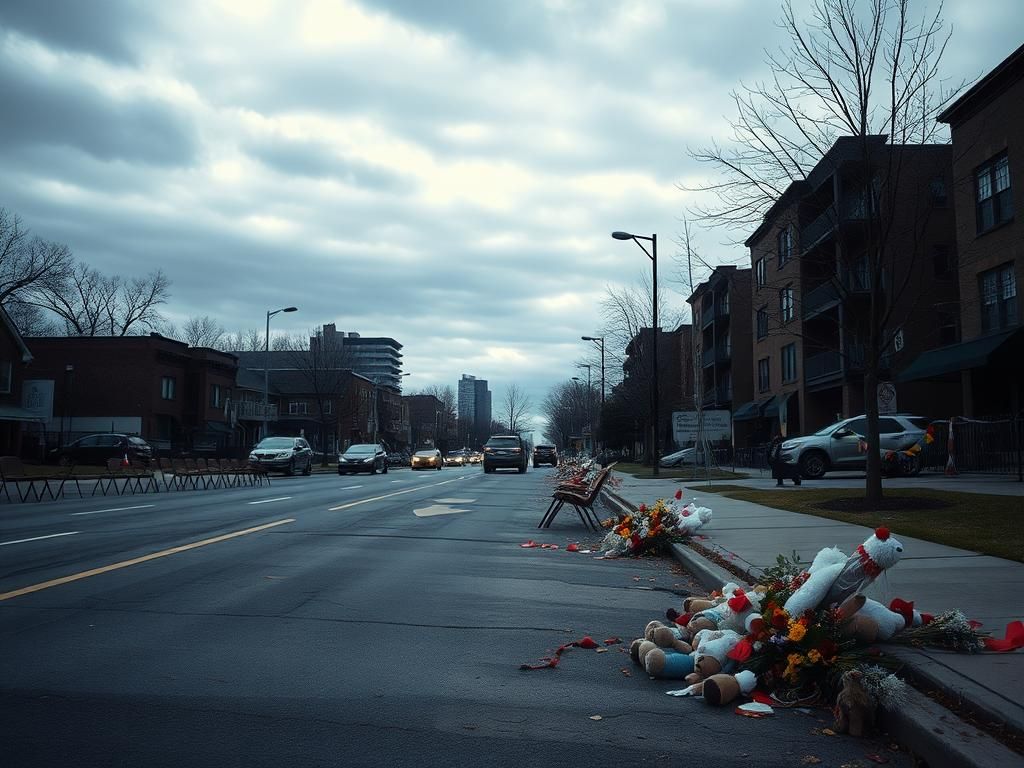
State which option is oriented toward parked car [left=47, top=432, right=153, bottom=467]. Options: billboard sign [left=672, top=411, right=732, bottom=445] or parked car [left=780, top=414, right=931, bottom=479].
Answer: parked car [left=780, top=414, right=931, bottom=479]

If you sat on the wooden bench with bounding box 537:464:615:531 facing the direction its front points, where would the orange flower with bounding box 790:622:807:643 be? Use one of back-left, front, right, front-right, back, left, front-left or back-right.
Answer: left

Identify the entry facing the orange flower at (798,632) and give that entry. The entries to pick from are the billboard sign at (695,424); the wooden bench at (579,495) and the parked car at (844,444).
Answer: the billboard sign

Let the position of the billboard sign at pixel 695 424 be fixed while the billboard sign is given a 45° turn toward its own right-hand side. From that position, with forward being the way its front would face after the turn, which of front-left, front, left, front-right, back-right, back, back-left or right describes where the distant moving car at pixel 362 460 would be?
right

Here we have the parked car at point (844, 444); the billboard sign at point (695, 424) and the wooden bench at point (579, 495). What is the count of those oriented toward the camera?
1

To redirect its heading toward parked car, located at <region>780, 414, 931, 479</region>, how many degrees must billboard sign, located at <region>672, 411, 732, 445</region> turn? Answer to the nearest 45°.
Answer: approximately 45° to its left

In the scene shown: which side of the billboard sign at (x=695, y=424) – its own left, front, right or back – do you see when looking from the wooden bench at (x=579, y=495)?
front

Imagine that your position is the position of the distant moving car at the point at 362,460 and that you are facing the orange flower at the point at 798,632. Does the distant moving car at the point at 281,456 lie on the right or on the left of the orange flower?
right

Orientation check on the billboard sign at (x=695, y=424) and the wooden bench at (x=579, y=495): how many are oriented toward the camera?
1

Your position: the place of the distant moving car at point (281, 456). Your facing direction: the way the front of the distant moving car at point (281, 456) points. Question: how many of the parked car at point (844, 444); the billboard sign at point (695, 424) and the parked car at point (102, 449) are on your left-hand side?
2

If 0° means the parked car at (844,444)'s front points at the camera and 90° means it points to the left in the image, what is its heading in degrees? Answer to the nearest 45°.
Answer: approximately 90°

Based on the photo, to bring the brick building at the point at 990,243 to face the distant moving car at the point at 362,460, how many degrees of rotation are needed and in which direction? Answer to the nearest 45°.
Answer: approximately 45° to its right

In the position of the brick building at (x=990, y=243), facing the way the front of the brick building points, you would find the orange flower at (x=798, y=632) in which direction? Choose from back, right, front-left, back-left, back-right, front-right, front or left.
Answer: front-left
